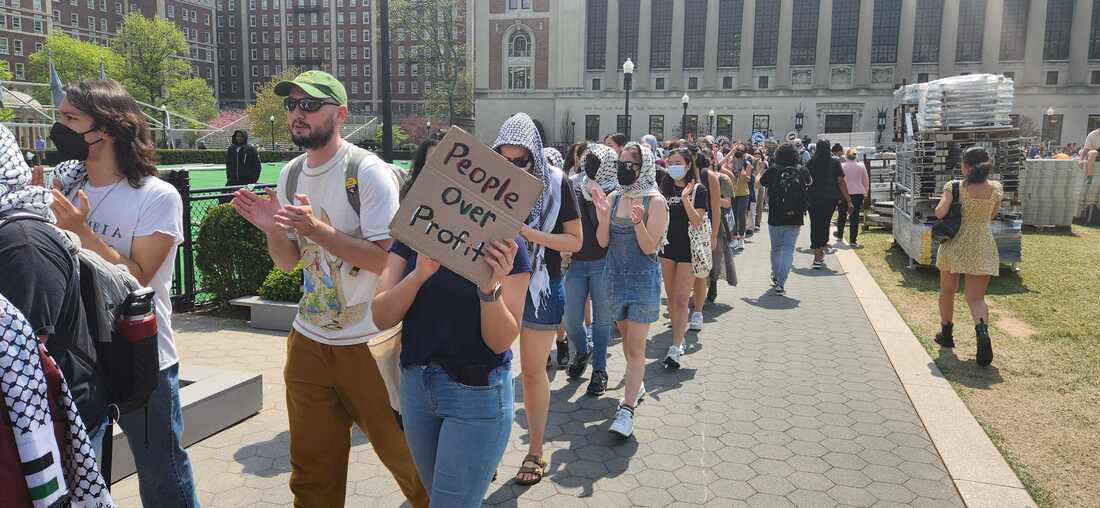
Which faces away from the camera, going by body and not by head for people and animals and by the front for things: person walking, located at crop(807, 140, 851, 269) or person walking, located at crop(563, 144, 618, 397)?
person walking, located at crop(807, 140, 851, 269)

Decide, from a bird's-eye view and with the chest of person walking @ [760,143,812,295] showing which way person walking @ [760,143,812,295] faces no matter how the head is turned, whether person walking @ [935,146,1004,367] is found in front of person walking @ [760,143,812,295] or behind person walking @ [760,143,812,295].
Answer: behind

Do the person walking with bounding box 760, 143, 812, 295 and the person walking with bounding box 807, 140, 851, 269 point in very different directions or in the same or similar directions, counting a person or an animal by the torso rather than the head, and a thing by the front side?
same or similar directions

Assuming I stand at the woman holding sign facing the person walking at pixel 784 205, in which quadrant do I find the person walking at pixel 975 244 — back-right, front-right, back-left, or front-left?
front-right

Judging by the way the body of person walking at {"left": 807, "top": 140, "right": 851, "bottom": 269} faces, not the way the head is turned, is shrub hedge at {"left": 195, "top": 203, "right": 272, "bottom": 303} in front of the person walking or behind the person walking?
behind

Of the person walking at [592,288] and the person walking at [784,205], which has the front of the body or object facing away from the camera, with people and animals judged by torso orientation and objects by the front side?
the person walking at [784,205]

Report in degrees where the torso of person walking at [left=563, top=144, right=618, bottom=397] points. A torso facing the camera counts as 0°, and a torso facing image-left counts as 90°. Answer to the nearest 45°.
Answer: approximately 45°

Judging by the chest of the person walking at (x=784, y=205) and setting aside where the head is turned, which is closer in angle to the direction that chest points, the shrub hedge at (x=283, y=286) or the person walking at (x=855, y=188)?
the person walking

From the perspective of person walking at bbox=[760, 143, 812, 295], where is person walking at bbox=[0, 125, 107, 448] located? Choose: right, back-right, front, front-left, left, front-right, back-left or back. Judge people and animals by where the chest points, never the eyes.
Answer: back

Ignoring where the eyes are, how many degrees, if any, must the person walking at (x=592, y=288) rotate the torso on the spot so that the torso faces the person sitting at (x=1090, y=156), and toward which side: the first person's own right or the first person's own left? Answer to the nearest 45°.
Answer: approximately 180°

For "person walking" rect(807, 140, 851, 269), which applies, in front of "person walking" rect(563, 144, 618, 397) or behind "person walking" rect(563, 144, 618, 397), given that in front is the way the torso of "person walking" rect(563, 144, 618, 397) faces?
behind

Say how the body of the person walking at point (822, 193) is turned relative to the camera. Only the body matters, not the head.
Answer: away from the camera

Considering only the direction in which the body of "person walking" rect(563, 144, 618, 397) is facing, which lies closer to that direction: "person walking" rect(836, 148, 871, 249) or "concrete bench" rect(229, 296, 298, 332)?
the concrete bench

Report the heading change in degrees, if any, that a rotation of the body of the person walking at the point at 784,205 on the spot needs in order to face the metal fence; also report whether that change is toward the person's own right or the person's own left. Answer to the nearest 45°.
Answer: approximately 135° to the person's own left

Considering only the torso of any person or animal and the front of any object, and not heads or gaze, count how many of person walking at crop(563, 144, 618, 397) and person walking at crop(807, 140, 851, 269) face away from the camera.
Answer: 1

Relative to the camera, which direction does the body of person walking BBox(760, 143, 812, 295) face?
away from the camera
